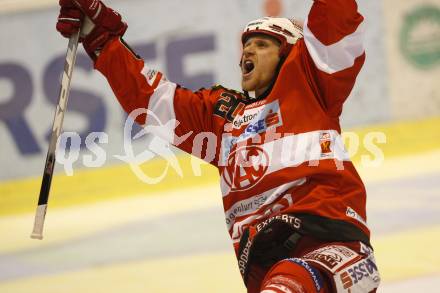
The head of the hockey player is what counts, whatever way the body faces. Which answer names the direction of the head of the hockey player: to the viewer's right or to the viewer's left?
to the viewer's left

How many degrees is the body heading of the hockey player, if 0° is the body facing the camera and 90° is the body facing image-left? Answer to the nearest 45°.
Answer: approximately 45°
